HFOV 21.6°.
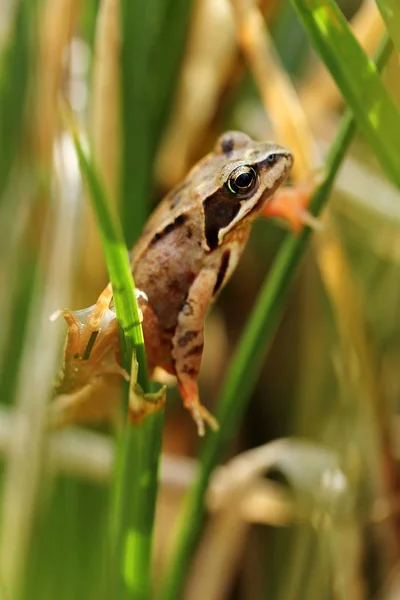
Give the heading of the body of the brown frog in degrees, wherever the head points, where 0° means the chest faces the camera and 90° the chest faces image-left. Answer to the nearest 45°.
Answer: approximately 270°
